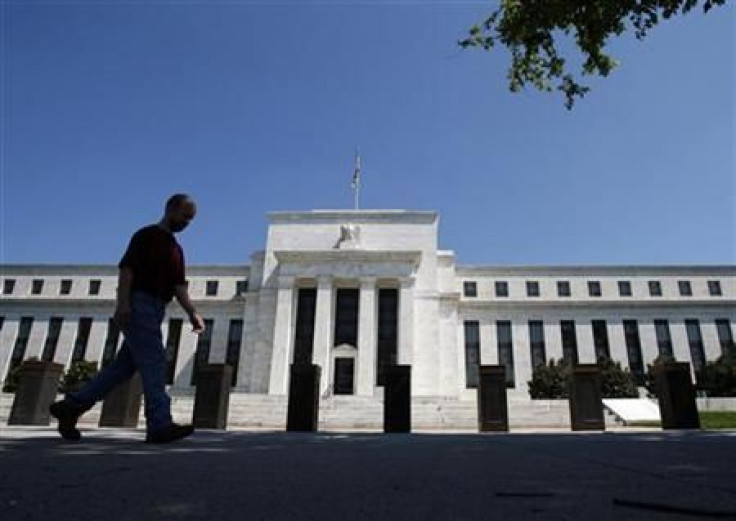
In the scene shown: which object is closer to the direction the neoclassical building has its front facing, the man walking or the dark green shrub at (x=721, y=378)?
the man walking

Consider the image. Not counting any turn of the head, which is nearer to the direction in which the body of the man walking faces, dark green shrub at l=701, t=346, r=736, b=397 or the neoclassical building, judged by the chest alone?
the dark green shrub

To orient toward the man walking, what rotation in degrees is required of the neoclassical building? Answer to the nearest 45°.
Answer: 0° — it already faces them

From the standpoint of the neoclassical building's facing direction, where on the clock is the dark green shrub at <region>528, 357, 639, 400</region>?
The dark green shrub is roughly at 10 o'clock from the neoclassical building.

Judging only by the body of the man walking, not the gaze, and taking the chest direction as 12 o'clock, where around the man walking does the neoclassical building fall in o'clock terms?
The neoclassical building is roughly at 10 o'clock from the man walking.

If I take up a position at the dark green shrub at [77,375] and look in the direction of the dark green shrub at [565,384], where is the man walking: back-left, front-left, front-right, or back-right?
front-right

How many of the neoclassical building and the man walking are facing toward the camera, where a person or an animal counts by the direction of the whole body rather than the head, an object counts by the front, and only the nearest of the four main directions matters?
1

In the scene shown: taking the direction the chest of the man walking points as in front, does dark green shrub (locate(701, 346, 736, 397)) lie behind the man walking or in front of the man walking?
in front

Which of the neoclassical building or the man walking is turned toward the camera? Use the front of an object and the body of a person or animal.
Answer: the neoclassical building

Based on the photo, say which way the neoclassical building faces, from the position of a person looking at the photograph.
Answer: facing the viewer

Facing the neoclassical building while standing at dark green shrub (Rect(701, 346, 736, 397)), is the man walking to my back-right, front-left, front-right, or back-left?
front-left

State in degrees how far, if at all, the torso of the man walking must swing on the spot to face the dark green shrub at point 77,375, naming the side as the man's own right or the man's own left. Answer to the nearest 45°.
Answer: approximately 90° to the man's own left

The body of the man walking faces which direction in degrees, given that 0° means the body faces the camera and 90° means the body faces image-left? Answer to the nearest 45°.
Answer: approximately 270°

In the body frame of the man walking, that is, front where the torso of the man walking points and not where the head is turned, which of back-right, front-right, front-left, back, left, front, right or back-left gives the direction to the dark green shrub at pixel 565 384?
front-left

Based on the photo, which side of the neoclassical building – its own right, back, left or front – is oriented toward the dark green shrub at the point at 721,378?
left

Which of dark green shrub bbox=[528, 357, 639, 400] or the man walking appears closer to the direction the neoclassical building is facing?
the man walking
